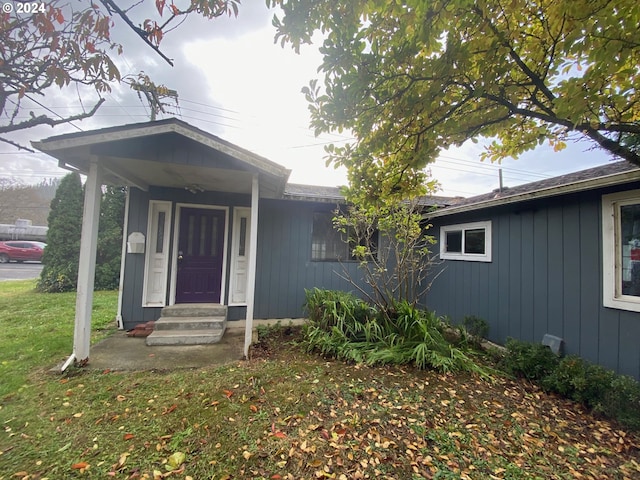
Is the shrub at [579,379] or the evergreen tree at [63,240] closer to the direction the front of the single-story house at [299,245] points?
the shrub

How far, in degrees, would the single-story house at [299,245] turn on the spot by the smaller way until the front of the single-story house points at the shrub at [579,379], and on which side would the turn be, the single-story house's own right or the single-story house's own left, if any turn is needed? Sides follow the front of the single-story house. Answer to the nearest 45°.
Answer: approximately 90° to the single-story house's own left

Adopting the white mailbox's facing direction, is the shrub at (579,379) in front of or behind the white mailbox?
in front

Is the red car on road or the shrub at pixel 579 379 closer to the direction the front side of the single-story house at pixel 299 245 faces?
the shrub

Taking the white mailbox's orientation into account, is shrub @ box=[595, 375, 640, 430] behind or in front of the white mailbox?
in front
